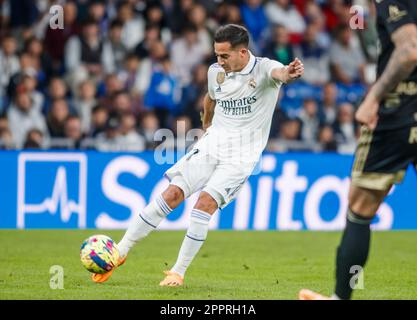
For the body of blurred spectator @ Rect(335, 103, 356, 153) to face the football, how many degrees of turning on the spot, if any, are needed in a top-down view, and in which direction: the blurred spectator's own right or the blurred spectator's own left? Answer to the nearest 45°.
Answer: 0° — they already face it

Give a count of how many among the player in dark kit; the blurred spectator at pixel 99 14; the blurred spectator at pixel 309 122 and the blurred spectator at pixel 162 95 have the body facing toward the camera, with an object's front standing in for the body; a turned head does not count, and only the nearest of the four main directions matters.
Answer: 3

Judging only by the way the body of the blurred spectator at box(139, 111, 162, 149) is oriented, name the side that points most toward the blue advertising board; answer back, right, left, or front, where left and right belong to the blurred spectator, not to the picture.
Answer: front

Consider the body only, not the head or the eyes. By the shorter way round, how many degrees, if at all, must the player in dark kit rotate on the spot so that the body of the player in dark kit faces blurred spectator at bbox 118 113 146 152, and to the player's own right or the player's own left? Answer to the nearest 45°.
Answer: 0° — they already face them

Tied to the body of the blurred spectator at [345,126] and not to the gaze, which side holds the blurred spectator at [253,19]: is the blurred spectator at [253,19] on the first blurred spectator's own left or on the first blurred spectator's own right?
on the first blurred spectator's own right
